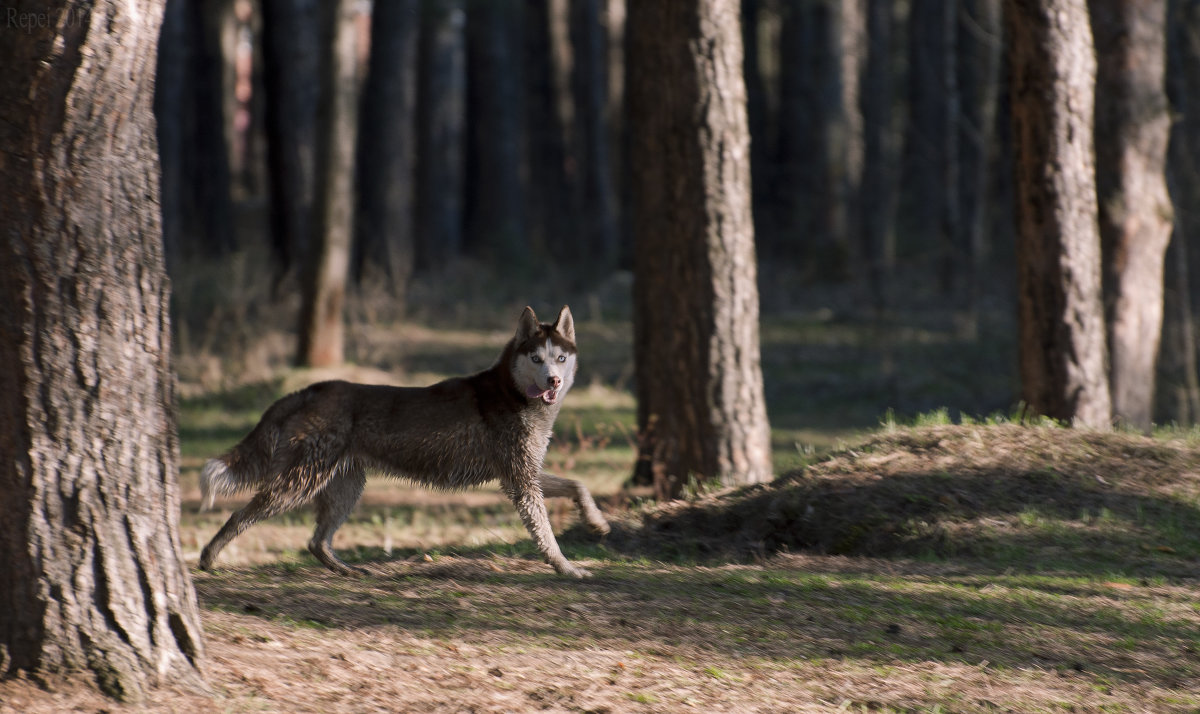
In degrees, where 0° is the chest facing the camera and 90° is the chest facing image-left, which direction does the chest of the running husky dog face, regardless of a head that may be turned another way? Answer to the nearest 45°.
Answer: approximately 270°

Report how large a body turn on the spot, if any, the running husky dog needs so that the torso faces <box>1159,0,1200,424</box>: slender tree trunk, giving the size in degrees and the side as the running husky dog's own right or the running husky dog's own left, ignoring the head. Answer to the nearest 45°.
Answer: approximately 45° to the running husky dog's own left

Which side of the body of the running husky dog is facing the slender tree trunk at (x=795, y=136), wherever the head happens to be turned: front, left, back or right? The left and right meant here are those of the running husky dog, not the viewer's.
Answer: left

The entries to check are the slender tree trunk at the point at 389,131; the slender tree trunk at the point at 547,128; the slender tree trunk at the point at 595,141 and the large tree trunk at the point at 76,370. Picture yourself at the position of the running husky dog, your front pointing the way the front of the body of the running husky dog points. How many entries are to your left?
3

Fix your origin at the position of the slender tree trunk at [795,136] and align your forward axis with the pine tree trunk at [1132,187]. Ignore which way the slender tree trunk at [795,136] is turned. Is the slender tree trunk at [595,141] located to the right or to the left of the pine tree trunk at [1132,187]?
right

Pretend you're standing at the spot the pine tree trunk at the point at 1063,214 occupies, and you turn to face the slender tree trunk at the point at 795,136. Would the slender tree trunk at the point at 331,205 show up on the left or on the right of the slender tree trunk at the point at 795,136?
left

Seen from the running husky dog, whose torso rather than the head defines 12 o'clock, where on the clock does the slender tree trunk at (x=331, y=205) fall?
The slender tree trunk is roughly at 9 o'clock from the running husky dog.

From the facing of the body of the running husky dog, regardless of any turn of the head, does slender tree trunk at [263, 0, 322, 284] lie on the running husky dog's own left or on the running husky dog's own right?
on the running husky dog's own left

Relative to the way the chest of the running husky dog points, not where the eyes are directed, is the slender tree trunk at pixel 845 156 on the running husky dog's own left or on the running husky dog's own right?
on the running husky dog's own left

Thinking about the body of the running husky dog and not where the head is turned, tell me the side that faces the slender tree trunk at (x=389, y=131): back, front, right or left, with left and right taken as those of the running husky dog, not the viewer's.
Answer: left

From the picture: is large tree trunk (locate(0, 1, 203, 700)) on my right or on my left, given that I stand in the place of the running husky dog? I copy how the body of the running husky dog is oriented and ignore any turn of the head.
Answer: on my right
